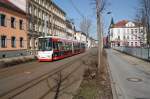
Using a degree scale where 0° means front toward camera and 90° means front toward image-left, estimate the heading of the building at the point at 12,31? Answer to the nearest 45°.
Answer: approximately 315°
